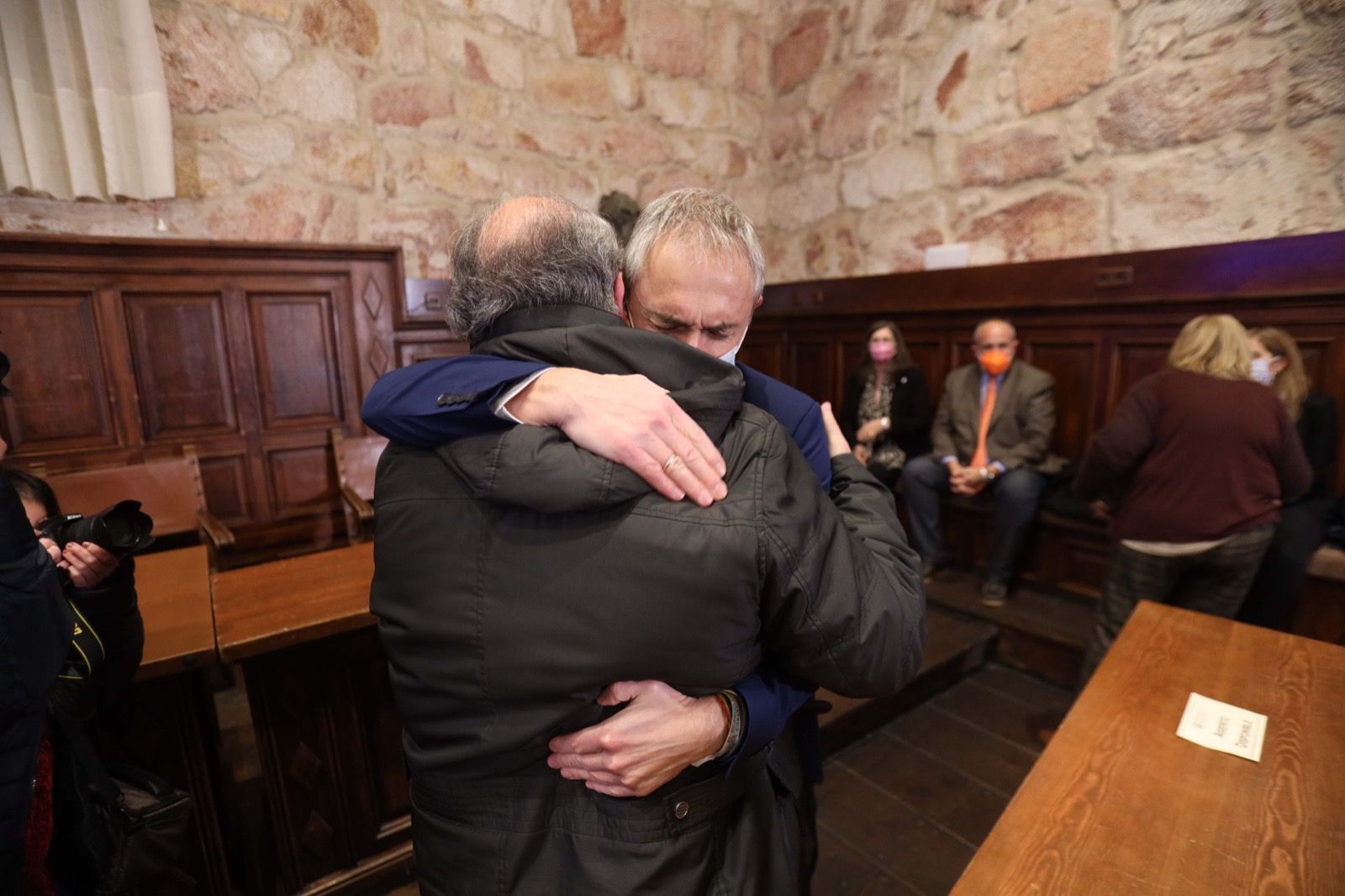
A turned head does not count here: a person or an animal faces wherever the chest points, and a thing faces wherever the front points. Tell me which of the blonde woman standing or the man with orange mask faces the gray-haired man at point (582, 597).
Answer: the man with orange mask

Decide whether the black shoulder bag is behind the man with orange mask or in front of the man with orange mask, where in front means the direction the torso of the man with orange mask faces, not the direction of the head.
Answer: in front

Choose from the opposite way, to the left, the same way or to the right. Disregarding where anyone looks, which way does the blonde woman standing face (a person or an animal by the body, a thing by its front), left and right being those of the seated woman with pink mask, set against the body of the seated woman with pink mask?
the opposite way

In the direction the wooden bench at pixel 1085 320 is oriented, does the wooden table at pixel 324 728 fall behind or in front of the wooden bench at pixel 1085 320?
in front

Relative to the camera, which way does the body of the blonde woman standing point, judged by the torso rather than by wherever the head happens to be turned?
away from the camera

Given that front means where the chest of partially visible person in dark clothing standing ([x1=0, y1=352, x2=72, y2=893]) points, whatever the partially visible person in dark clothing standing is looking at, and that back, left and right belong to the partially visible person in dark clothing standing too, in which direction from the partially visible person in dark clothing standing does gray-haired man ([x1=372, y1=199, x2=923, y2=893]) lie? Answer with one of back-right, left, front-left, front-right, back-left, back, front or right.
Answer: front-right

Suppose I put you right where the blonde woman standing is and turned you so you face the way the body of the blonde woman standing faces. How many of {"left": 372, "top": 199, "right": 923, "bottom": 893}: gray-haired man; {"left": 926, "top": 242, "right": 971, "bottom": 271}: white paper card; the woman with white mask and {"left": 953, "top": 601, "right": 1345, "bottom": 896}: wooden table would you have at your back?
2

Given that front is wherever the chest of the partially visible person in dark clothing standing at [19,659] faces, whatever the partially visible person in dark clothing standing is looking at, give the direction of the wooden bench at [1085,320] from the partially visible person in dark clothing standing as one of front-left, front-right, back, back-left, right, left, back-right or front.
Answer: front

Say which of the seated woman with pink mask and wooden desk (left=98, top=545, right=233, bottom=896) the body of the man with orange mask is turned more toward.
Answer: the wooden desk

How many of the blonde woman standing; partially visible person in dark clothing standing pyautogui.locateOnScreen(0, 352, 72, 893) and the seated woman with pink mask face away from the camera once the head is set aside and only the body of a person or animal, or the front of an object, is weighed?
1

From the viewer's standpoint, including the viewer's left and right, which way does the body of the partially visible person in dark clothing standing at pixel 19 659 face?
facing to the right of the viewer

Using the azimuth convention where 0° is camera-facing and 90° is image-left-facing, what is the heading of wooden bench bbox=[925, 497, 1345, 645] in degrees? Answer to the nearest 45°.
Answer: approximately 45°

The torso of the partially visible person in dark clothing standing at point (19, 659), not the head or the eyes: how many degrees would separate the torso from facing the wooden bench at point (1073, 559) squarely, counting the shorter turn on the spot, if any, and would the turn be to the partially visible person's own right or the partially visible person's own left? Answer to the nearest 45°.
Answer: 0° — they already face it
